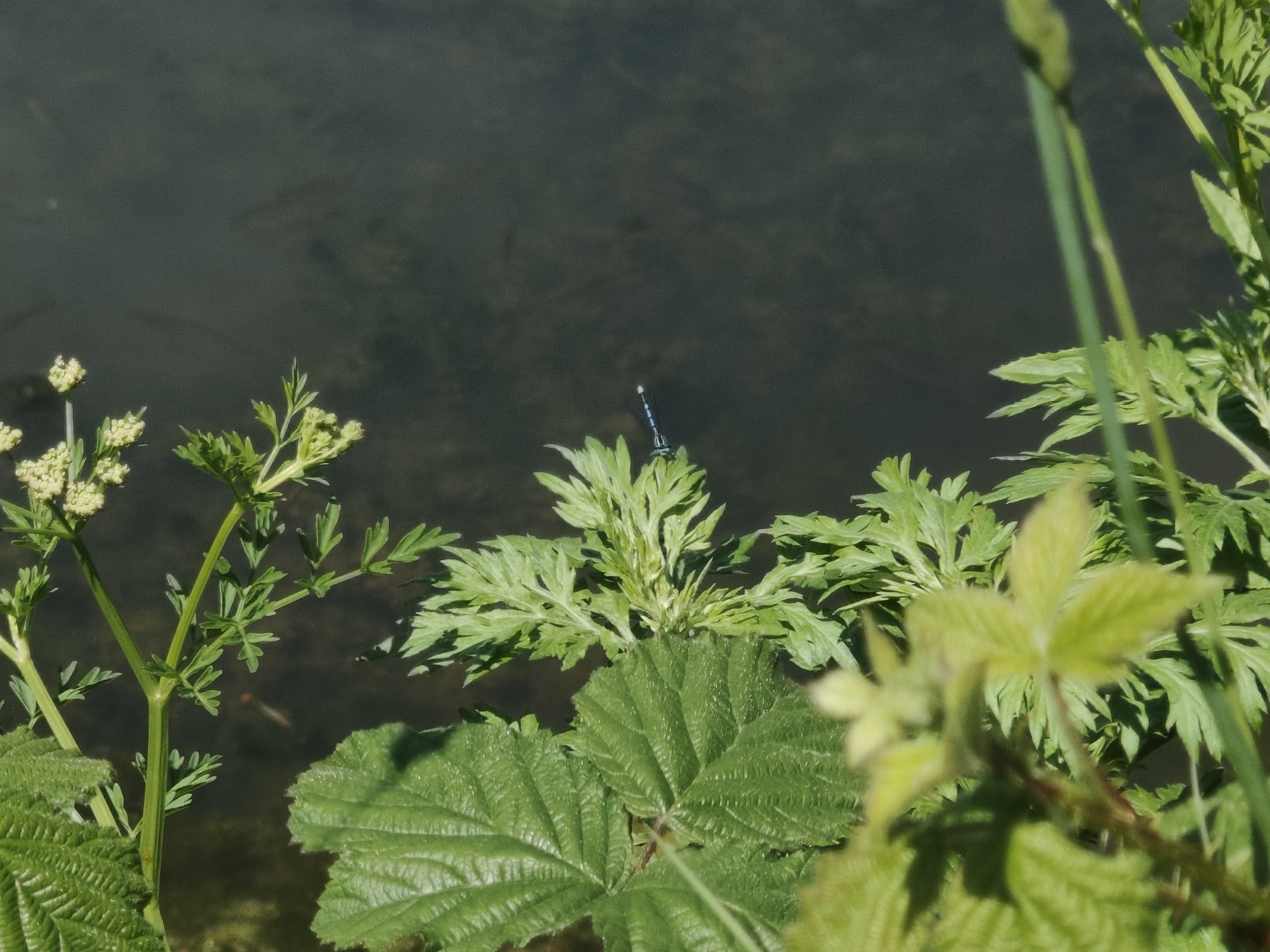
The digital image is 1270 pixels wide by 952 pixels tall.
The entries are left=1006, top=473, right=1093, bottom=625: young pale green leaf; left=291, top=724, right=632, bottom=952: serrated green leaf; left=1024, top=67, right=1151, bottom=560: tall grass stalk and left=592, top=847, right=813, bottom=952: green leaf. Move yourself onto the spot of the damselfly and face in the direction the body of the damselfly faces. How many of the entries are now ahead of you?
4

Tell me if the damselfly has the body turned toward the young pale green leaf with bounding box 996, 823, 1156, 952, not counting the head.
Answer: yes

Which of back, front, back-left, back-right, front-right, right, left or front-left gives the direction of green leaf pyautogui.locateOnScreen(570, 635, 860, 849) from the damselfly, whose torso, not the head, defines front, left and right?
front

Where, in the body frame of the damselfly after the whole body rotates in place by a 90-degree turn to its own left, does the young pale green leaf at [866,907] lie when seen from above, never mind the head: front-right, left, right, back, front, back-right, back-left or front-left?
right

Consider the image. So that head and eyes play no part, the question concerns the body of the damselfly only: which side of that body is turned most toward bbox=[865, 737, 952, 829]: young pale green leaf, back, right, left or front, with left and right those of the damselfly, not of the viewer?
front

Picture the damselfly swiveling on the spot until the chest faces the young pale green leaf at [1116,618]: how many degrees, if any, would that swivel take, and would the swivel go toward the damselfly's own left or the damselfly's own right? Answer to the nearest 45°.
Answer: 0° — it already faces it

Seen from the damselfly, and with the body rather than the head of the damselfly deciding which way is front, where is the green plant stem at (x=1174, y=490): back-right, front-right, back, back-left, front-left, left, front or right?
front

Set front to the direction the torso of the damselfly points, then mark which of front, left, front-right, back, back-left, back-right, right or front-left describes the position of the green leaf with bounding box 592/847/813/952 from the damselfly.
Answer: front

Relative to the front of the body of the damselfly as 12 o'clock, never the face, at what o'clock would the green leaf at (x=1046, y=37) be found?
The green leaf is roughly at 12 o'clock from the damselfly.

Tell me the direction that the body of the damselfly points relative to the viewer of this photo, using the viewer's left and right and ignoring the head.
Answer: facing the viewer

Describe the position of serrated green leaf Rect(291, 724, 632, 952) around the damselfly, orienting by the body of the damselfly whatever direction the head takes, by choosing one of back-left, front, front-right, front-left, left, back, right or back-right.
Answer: front

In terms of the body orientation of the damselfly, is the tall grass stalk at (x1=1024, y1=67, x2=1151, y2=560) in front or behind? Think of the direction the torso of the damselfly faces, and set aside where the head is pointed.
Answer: in front

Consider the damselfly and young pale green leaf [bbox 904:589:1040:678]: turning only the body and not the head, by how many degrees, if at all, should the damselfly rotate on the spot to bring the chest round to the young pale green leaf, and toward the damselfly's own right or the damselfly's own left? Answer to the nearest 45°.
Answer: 0° — it already faces it
